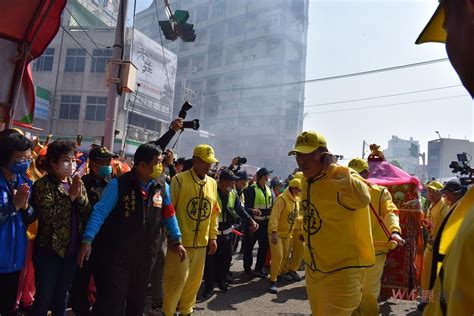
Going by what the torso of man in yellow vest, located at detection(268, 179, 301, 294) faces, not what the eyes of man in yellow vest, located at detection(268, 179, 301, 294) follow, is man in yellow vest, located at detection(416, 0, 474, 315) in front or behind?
in front

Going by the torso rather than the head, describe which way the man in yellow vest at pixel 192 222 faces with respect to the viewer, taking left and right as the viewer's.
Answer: facing the viewer and to the right of the viewer

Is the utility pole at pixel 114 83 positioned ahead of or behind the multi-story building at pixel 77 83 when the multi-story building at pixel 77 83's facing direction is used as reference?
ahead

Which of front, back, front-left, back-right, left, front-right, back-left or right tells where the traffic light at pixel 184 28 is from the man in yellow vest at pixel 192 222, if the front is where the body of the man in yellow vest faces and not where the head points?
back-left

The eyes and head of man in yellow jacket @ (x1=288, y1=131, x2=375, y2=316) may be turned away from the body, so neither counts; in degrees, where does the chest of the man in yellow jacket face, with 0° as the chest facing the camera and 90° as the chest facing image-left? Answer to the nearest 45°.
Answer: approximately 45°
